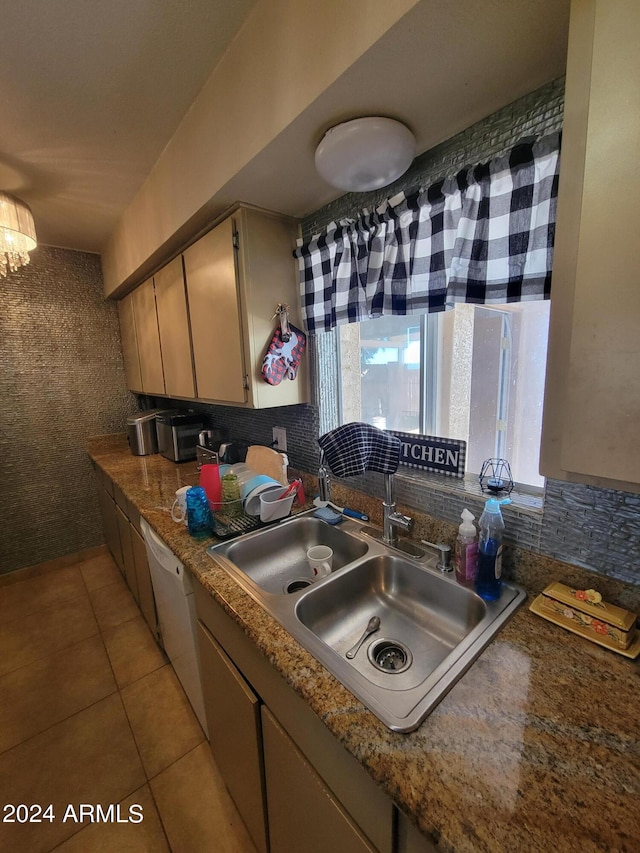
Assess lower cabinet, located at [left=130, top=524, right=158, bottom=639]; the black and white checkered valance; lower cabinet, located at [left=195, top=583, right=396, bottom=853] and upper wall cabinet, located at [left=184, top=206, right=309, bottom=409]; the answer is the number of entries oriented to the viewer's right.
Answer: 0

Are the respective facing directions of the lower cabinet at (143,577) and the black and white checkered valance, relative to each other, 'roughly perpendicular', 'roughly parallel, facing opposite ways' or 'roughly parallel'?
roughly parallel

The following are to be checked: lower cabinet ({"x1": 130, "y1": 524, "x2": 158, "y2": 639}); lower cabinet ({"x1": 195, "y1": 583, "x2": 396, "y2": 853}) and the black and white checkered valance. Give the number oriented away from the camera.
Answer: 0

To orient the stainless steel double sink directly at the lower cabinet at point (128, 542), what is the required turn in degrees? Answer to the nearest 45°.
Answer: approximately 90° to its right

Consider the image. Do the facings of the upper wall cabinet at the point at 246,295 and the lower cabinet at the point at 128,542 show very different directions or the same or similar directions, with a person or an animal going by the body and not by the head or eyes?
same or similar directions

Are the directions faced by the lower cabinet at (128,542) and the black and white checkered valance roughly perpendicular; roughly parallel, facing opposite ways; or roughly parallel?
roughly parallel

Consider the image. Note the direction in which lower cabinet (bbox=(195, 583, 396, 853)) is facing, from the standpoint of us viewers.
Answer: facing the viewer and to the left of the viewer

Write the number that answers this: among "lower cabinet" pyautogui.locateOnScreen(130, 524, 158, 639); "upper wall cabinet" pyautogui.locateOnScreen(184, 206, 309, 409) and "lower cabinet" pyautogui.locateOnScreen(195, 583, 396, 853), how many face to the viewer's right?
0

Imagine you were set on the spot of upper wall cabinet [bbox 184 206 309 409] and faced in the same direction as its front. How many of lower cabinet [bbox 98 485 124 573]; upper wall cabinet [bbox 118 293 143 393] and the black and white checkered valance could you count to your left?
1

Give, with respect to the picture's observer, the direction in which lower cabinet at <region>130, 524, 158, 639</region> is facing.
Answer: facing to the left of the viewer

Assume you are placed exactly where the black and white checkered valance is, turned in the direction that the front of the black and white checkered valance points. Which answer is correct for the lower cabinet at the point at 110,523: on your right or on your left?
on your right

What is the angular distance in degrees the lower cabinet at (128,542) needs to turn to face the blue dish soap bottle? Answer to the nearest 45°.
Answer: approximately 135° to its left

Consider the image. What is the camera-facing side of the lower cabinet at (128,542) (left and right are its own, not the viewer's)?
left
